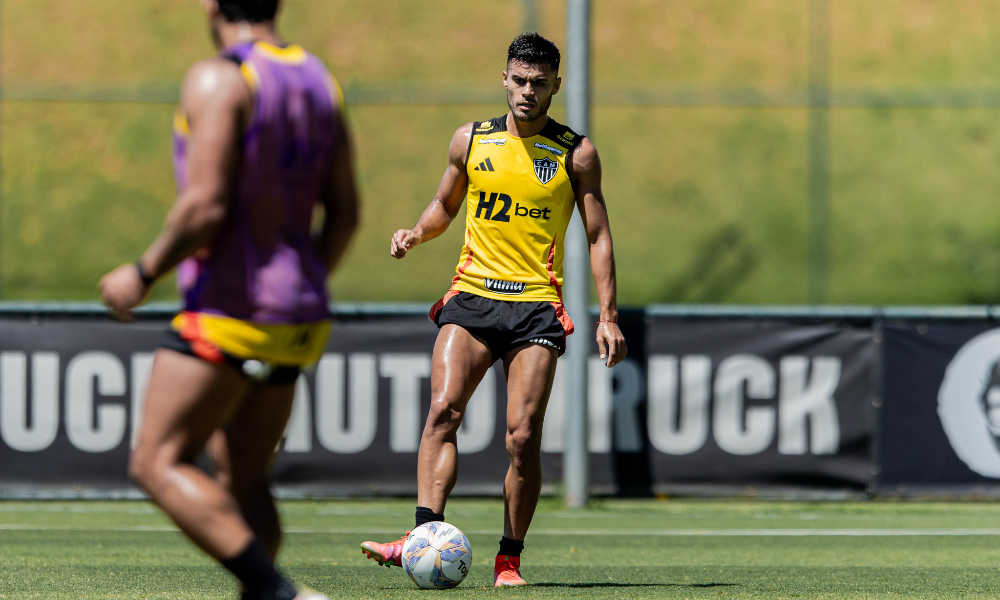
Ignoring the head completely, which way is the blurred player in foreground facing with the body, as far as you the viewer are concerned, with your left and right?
facing away from the viewer and to the left of the viewer

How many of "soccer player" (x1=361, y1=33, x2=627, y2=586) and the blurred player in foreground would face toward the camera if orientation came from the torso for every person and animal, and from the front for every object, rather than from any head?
1

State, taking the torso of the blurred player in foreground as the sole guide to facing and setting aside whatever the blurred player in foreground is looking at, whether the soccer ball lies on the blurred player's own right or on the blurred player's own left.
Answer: on the blurred player's own right

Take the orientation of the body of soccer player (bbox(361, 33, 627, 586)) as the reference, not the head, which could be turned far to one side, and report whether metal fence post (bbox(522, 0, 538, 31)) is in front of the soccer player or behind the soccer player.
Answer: behind

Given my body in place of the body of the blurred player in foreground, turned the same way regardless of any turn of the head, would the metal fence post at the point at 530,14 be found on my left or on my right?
on my right

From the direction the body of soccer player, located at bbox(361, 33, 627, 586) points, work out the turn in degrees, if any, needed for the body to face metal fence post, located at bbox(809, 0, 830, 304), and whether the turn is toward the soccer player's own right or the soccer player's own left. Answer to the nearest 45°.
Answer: approximately 180°

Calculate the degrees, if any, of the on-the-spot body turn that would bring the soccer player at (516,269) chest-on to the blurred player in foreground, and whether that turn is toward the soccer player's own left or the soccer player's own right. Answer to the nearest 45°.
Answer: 0° — they already face them

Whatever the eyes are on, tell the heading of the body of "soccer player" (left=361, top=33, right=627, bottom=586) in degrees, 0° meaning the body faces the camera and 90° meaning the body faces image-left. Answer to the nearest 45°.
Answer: approximately 0°
